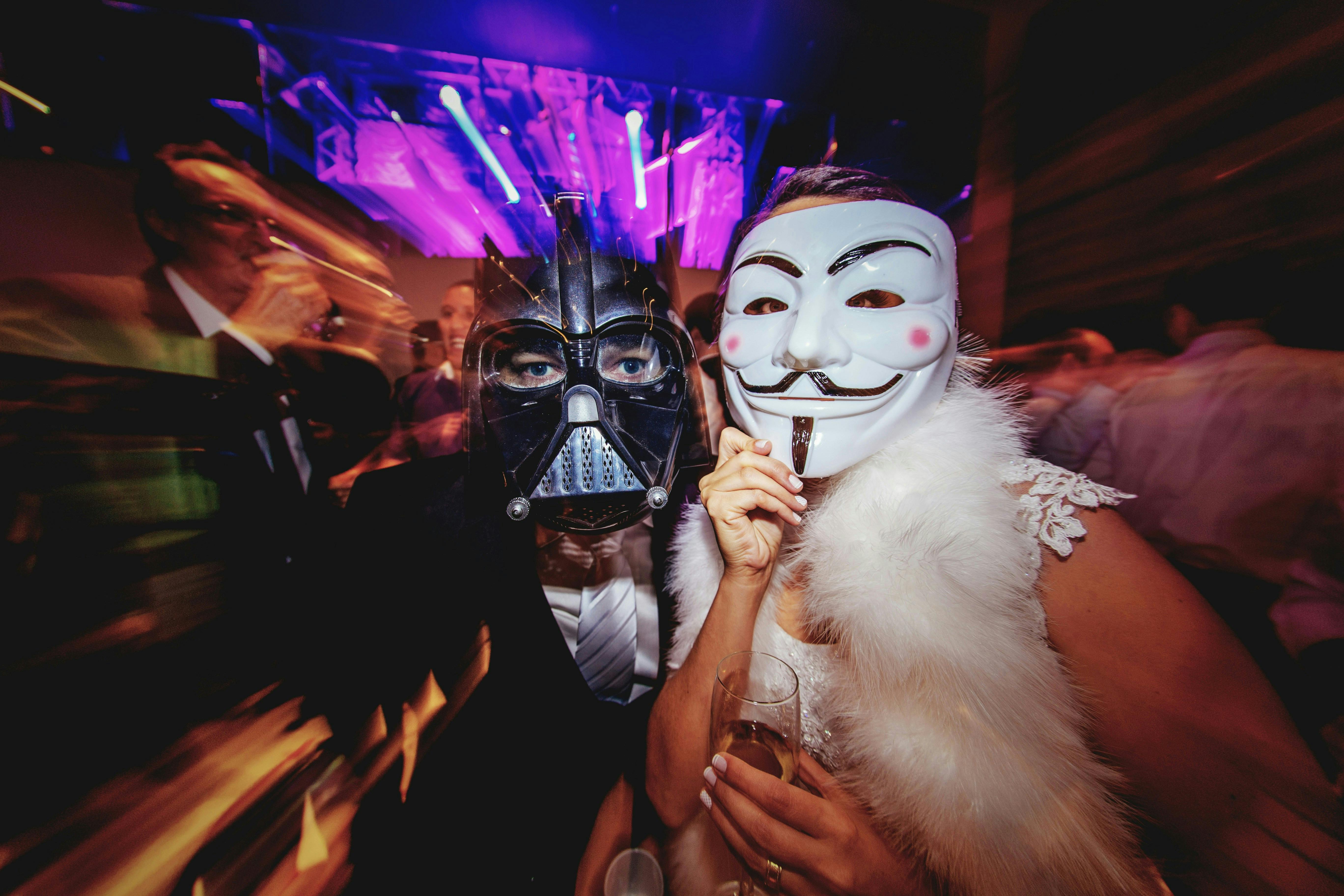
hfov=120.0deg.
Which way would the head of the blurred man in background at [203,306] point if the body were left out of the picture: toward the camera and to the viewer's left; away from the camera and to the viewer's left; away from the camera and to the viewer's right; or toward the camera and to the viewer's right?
toward the camera and to the viewer's right

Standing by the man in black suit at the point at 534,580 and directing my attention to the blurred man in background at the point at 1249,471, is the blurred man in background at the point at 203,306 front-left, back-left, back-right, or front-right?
back-left

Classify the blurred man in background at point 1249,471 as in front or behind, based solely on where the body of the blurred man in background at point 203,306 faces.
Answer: in front

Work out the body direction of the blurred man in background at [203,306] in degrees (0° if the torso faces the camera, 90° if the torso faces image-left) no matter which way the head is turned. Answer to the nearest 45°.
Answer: approximately 315°

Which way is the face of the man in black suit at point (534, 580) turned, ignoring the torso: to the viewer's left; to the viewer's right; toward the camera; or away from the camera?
toward the camera
